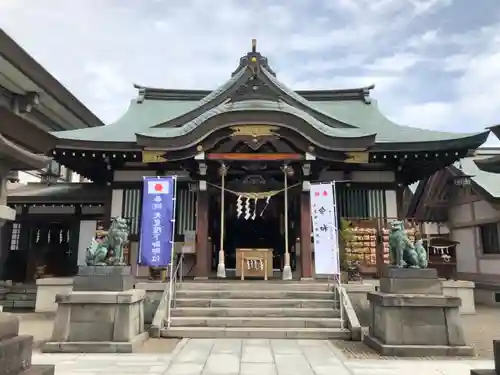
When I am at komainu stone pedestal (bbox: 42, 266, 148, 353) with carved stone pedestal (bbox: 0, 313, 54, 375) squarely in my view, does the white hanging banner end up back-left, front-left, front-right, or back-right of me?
back-left

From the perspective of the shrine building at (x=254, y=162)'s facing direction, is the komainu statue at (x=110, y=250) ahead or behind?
ahead

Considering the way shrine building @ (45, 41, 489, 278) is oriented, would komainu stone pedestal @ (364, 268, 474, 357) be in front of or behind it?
in front

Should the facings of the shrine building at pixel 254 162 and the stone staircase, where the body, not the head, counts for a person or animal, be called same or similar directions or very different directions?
same or similar directions

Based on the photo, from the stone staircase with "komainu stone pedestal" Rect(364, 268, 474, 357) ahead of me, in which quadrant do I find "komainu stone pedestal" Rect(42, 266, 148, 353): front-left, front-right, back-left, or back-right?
back-right

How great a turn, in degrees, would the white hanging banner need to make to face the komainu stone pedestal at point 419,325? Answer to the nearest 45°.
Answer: approximately 45° to its left

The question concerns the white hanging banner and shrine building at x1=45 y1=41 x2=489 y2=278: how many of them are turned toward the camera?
2

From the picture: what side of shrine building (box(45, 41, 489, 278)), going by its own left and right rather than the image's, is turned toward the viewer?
front

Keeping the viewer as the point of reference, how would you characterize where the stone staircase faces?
facing the viewer

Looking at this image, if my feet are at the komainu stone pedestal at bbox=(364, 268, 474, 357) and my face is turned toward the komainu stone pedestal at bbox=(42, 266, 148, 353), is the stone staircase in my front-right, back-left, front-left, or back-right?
front-right

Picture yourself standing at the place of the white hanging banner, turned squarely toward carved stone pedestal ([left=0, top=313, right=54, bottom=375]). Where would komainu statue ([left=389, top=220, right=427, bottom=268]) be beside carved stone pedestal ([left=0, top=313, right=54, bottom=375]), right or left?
left

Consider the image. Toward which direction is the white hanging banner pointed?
toward the camera

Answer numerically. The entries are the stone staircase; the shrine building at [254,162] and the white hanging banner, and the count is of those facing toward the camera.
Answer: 3
